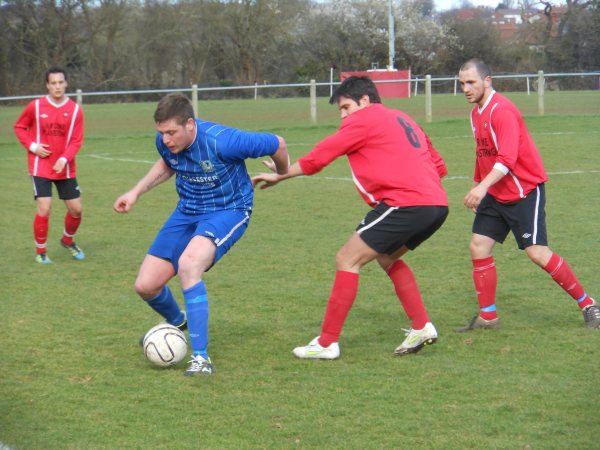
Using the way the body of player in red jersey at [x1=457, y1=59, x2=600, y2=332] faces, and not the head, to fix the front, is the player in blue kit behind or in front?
in front

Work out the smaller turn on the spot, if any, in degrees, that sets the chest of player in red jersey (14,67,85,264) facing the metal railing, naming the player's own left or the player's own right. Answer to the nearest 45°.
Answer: approximately 135° to the player's own left

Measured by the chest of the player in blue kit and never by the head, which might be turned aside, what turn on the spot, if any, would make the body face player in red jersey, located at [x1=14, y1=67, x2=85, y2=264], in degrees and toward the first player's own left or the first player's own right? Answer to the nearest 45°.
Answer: approximately 135° to the first player's own right

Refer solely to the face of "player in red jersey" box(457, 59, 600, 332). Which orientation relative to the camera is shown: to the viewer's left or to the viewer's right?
to the viewer's left

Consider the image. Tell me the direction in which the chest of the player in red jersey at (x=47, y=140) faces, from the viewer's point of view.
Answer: toward the camera

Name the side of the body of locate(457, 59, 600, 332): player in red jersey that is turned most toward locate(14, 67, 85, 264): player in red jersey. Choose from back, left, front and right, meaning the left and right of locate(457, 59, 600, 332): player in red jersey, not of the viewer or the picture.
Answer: right

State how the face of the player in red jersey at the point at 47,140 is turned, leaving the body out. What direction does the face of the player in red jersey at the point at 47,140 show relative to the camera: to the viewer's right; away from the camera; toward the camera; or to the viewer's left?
toward the camera

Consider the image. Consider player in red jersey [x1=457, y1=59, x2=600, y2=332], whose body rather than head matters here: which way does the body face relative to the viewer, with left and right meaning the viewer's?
facing the viewer and to the left of the viewer

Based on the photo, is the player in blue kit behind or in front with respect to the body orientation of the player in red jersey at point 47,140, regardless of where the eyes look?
in front

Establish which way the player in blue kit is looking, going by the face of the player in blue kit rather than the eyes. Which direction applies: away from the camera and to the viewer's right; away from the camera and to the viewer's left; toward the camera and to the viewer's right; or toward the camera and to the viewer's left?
toward the camera and to the viewer's left

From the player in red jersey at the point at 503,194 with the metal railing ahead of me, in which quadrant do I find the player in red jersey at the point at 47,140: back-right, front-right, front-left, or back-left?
front-left

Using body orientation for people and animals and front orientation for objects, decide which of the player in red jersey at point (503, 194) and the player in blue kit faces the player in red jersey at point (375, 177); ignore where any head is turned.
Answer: the player in red jersey at point (503, 194)

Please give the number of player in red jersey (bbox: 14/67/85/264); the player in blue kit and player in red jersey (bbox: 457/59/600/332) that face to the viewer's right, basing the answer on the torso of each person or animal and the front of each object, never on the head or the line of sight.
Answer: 0

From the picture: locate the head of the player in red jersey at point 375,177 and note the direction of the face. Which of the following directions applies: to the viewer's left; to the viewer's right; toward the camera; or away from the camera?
to the viewer's left

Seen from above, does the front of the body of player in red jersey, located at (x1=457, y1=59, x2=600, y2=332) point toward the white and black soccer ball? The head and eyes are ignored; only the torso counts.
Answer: yes

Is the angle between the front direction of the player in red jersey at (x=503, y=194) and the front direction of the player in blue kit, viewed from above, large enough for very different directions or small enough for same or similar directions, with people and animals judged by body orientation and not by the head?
same or similar directions

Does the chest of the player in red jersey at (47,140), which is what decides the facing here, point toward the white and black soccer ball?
yes
